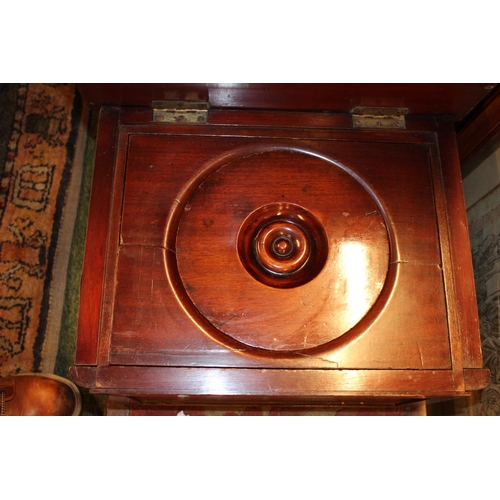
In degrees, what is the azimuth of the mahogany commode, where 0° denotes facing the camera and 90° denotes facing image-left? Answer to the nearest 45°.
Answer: approximately 0°
